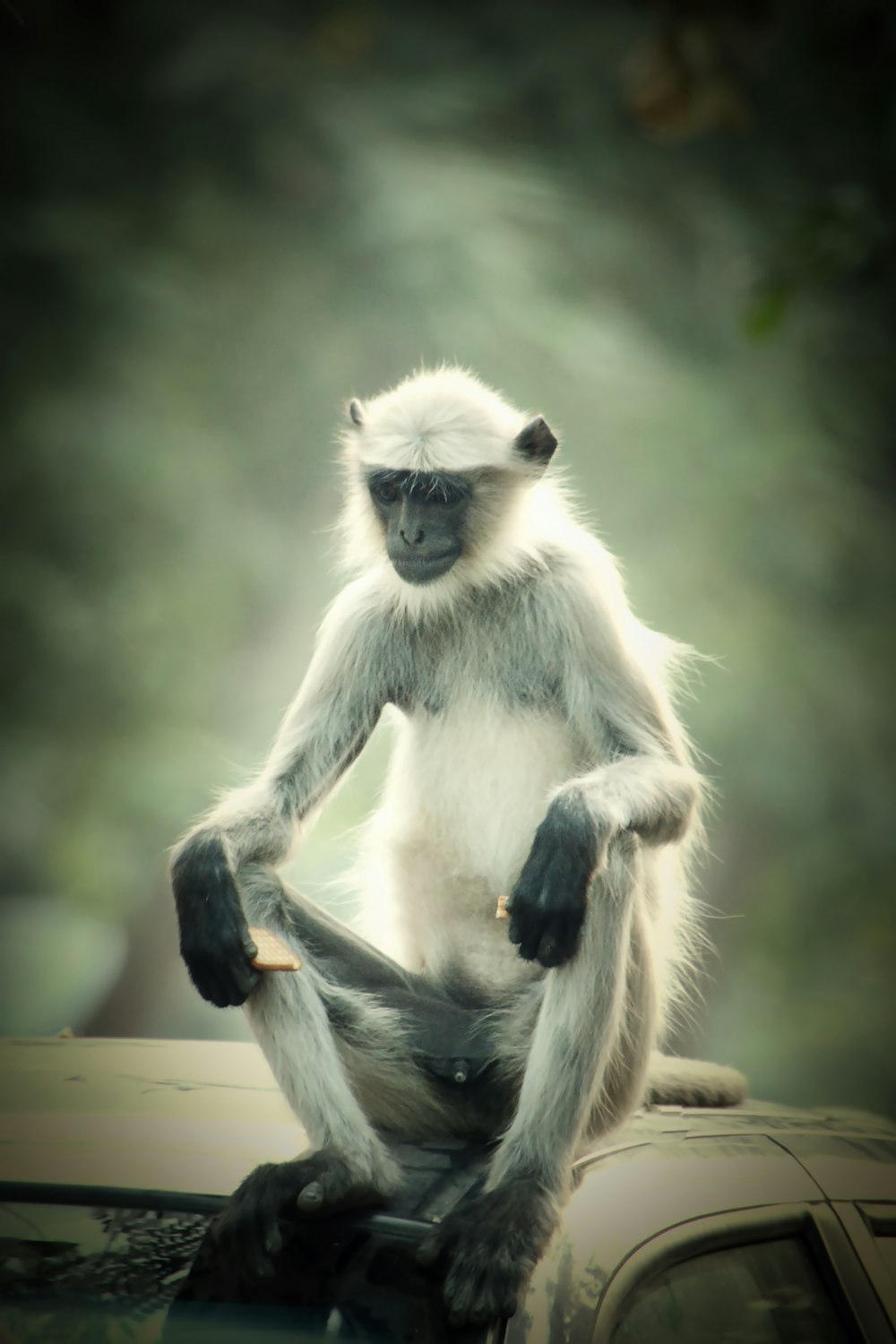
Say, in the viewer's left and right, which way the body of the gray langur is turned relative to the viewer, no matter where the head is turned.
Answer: facing the viewer and to the left of the viewer
